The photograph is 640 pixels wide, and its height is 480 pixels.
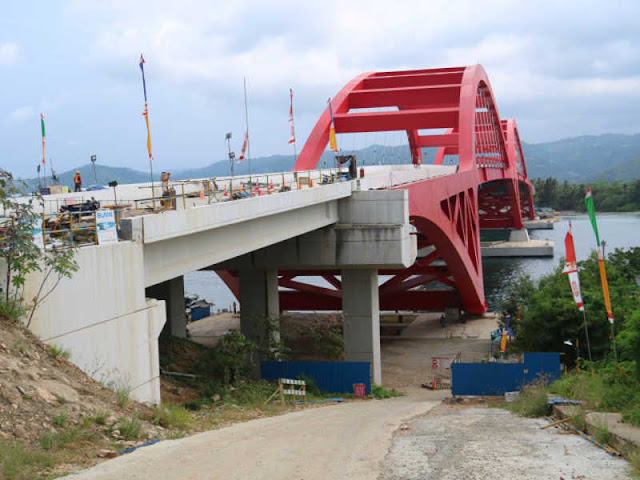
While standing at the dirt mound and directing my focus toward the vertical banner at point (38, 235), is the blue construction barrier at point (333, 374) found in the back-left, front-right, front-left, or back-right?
front-right

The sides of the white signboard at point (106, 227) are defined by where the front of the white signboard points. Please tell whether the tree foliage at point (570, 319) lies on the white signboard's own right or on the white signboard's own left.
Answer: on the white signboard's own left

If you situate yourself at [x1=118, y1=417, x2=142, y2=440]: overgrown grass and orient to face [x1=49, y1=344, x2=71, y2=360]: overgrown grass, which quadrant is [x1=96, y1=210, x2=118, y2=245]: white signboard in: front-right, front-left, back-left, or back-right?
front-right

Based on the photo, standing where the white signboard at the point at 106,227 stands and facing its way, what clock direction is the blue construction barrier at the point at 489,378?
The blue construction barrier is roughly at 8 o'clock from the white signboard.

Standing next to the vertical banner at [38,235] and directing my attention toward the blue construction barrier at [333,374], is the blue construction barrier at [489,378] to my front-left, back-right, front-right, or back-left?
front-right

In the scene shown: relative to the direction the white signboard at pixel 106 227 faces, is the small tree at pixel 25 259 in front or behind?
in front

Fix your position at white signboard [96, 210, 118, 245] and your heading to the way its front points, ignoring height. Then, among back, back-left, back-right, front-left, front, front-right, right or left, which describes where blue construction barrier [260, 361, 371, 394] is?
back-left

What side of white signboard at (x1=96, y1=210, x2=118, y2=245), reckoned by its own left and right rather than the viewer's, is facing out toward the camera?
front
